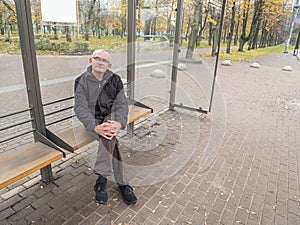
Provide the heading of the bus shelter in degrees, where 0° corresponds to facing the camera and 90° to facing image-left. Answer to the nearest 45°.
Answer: approximately 315°

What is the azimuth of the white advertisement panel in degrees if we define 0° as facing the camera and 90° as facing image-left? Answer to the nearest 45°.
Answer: approximately 0°

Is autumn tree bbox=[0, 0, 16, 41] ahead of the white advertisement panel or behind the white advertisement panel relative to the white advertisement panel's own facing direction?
behind

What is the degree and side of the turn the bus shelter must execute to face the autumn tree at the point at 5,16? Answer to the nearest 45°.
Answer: approximately 180°

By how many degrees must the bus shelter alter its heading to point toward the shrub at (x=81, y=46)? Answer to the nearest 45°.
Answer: approximately 135° to its left

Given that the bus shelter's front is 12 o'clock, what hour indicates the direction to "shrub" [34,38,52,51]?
The shrub is roughly at 7 o'clock from the bus shelter.

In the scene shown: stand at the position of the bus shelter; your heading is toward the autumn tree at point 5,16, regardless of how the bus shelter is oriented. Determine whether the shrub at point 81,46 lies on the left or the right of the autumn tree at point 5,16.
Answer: right
